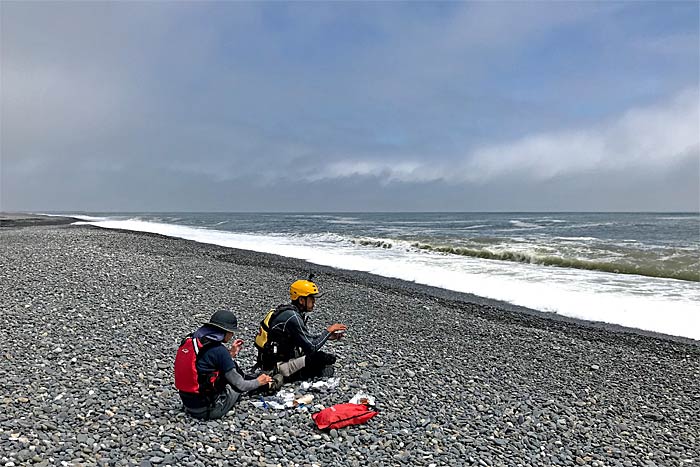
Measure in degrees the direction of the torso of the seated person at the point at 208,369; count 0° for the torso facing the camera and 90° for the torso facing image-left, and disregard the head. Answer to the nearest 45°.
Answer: approximately 225°

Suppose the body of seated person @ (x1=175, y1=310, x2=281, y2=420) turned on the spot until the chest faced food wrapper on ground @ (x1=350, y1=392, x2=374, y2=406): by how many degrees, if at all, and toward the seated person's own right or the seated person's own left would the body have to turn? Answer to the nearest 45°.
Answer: approximately 45° to the seated person's own right

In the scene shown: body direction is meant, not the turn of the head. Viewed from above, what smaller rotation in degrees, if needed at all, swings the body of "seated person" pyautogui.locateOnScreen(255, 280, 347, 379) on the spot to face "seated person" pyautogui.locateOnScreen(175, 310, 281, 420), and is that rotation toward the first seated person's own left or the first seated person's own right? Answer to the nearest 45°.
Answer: approximately 135° to the first seated person's own right

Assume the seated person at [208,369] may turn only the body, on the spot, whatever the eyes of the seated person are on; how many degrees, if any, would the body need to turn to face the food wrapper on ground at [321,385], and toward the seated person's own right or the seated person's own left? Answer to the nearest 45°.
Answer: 0° — they already face it

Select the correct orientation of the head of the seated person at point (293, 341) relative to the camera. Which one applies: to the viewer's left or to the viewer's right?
to the viewer's right

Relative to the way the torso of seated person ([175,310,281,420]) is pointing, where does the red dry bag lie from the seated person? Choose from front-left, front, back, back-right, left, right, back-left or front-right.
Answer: front-right

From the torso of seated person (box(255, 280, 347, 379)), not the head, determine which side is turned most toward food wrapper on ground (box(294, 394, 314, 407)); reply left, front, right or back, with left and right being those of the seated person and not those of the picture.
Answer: right

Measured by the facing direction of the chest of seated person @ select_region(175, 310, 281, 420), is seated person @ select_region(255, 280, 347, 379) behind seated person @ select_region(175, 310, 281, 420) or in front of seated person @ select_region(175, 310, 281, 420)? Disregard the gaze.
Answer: in front

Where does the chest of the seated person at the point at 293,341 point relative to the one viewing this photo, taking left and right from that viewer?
facing to the right of the viewer
